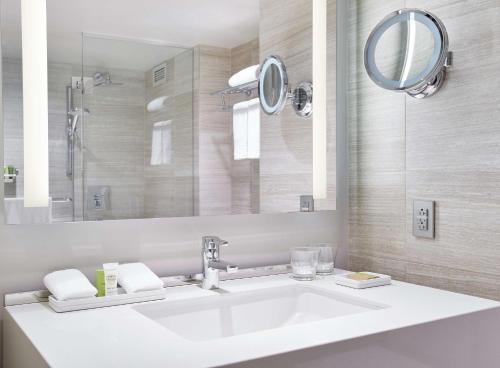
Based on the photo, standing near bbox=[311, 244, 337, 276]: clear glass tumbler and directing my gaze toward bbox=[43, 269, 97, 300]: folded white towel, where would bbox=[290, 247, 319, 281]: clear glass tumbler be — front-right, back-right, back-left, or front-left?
front-left
